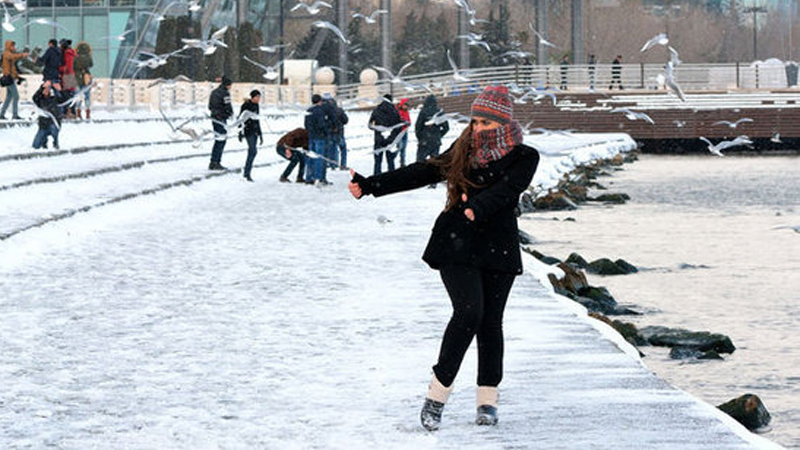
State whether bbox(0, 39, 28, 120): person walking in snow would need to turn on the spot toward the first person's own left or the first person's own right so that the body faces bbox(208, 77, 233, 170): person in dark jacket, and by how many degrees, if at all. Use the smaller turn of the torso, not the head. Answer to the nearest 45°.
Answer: approximately 45° to the first person's own right

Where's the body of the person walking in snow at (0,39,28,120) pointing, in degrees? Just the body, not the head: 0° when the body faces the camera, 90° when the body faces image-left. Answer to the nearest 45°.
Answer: approximately 270°

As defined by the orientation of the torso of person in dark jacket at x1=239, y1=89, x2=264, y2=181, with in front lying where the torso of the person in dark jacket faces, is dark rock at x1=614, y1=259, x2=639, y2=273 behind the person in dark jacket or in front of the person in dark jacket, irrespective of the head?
in front

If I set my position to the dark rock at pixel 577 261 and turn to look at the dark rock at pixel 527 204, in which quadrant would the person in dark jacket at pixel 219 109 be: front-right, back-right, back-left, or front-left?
front-left

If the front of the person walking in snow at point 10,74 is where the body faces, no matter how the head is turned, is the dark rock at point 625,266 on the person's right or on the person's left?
on the person's right

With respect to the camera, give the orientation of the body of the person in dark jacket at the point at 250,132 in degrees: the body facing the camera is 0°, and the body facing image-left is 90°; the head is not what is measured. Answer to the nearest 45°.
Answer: approximately 315°
